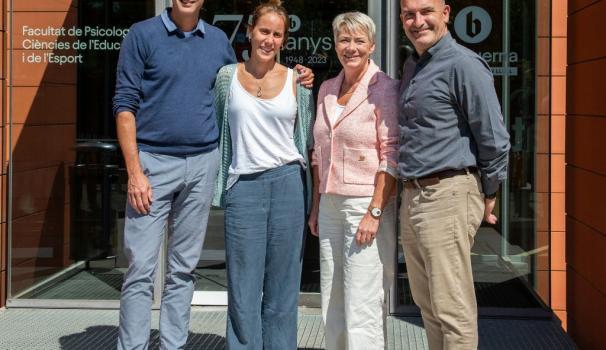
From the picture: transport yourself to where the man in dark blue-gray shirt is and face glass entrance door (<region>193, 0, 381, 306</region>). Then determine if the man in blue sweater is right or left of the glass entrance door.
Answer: left

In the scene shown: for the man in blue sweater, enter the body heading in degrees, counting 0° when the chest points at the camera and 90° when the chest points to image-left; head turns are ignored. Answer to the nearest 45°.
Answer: approximately 0°

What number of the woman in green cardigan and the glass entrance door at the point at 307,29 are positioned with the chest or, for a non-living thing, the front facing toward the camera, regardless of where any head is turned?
2

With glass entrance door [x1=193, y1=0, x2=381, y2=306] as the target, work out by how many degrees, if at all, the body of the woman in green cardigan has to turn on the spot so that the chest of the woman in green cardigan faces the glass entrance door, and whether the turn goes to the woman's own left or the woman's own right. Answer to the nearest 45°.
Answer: approximately 180°

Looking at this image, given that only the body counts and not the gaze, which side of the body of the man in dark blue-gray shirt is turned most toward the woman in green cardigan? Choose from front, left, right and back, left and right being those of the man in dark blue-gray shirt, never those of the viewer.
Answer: right

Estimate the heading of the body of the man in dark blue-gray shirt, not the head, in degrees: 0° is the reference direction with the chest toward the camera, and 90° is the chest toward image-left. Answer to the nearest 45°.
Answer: approximately 45°

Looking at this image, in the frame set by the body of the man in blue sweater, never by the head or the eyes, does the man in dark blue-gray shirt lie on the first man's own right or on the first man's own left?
on the first man's own left

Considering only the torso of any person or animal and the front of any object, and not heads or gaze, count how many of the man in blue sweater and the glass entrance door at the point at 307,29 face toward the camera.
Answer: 2

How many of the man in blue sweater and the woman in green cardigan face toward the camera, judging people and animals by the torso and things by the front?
2

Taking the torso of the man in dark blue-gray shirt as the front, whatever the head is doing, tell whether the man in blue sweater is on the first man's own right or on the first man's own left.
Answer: on the first man's own right

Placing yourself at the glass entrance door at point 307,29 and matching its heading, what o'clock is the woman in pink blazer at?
The woman in pink blazer is roughly at 12 o'clock from the glass entrance door.
